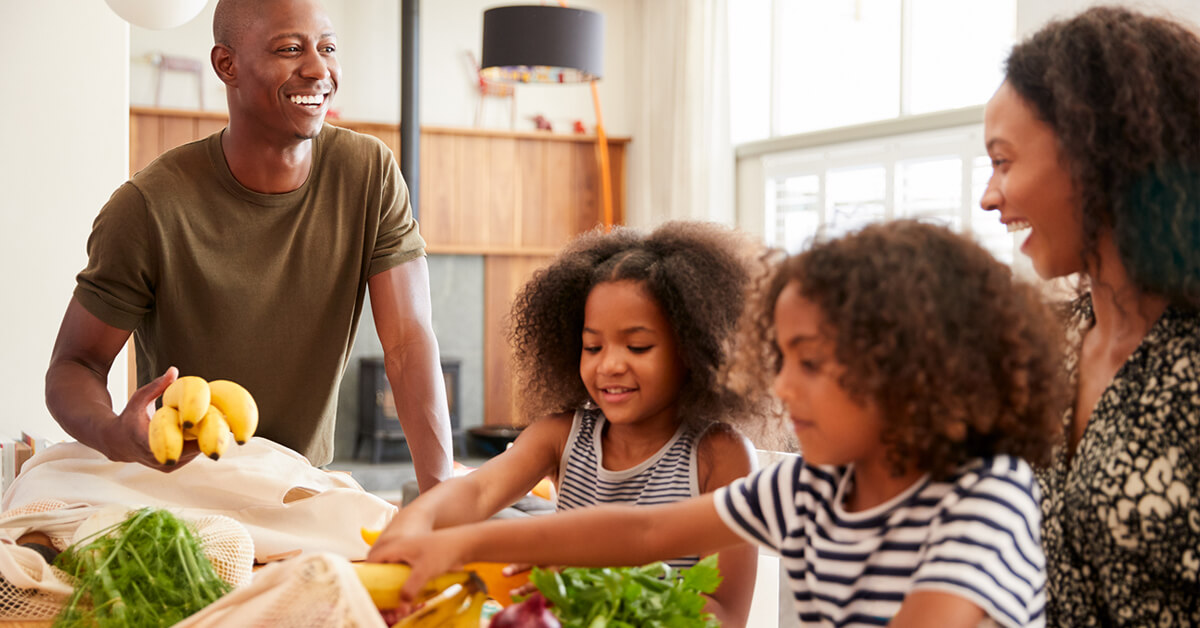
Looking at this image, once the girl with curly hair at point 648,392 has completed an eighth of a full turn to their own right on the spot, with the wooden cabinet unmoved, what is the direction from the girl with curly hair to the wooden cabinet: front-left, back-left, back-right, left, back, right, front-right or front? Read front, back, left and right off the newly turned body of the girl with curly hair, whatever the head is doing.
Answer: right

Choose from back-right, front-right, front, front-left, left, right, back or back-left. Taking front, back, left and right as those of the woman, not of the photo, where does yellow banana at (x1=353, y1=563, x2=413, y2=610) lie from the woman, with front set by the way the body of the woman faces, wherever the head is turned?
front-left

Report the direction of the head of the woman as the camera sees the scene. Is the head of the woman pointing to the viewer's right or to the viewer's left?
to the viewer's left

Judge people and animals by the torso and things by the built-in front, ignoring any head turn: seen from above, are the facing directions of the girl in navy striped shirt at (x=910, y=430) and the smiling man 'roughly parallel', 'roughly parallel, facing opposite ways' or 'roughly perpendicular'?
roughly perpendicular

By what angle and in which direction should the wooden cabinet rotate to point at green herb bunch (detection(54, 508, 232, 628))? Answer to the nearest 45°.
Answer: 0° — it already faces it

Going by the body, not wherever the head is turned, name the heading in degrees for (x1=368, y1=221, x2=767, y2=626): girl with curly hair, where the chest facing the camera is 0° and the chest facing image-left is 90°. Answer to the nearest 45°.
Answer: approximately 45°

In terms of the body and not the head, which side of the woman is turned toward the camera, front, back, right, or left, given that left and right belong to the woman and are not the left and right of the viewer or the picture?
left

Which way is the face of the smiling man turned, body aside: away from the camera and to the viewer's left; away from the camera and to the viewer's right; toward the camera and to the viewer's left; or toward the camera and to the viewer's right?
toward the camera and to the viewer's right

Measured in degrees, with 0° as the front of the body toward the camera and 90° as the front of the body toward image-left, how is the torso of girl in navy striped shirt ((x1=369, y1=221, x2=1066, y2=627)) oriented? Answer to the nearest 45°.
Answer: approximately 45°
